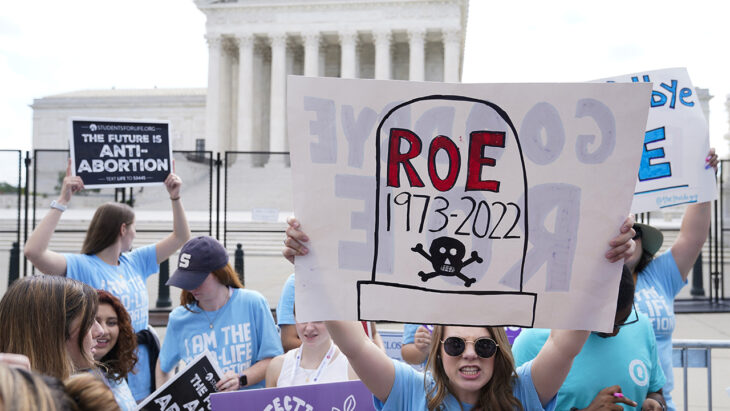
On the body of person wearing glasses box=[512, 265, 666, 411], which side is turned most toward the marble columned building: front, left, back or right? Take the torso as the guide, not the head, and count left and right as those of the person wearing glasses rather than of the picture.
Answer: back

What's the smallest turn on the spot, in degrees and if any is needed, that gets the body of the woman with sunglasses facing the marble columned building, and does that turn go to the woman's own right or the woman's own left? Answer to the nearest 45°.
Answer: approximately 180°

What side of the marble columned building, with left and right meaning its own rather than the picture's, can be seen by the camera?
front

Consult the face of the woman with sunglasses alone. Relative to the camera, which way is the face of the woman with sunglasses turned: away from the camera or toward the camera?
toward the camera

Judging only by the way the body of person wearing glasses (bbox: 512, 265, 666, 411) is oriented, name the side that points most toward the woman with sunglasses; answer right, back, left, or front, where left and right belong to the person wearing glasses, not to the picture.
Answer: right

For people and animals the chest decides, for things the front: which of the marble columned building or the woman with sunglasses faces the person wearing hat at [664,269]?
the marble columned building

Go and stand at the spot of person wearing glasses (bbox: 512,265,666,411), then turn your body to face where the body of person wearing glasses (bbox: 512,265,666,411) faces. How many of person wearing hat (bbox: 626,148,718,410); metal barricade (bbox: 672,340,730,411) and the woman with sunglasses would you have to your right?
1

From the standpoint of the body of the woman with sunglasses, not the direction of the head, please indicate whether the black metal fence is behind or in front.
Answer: behind

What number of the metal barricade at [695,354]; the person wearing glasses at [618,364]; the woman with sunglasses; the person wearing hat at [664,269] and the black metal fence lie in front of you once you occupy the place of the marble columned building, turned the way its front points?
5

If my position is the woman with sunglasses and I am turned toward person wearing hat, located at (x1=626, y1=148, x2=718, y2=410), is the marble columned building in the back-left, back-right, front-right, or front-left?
front-left

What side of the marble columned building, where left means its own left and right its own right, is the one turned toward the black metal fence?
front

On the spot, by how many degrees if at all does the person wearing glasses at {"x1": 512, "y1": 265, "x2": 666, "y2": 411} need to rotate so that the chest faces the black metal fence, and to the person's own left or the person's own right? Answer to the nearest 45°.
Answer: approximately 180°

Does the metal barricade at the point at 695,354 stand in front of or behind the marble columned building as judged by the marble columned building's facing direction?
in front

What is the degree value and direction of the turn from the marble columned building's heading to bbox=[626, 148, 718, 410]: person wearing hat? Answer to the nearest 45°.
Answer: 0° — it already faces them

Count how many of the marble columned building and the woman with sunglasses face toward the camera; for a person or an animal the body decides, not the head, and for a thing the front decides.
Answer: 2

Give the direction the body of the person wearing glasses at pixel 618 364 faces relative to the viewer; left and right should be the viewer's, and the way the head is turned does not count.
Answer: facing the viewer and to the right of the viewer

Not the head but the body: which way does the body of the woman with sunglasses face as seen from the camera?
toward the camera
